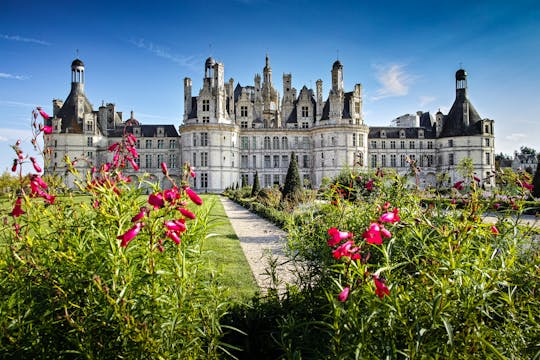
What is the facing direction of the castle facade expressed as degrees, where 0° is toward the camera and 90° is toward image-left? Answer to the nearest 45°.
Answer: approximately 0°

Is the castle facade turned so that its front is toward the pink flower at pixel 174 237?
yes
